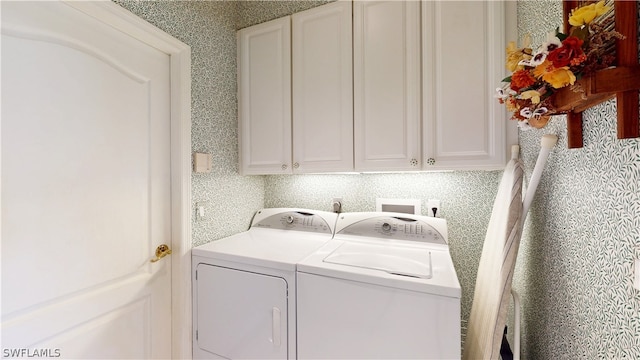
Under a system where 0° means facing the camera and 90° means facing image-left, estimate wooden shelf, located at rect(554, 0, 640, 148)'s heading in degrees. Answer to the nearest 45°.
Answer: approximately 45°

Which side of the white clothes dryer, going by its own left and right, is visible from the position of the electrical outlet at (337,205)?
back

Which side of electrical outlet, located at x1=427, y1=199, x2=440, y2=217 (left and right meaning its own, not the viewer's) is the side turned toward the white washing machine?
front

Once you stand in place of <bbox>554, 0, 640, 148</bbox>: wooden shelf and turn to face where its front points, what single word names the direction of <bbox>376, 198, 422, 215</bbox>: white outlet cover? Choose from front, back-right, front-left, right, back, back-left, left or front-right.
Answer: right

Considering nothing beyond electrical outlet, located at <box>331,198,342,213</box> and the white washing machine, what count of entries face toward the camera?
2

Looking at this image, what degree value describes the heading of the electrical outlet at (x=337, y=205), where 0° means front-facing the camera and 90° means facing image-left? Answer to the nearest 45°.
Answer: approximately 0°

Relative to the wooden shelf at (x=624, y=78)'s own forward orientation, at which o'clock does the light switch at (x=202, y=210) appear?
The light switch is roughly at 1 o'clock from the wooden shelf.

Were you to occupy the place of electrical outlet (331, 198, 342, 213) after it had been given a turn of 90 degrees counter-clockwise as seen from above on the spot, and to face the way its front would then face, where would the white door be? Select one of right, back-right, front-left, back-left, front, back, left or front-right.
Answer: back-right

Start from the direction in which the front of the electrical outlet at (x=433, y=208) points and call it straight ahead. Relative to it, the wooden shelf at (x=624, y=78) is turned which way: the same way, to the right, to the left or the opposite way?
to the right
